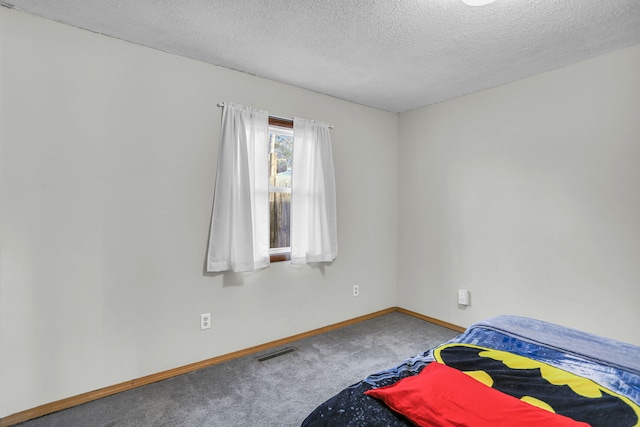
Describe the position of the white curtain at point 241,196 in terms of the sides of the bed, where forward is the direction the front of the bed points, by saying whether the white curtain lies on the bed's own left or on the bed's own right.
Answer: on the bed's own left

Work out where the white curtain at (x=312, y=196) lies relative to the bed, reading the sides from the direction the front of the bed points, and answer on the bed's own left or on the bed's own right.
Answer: on the bed's own left

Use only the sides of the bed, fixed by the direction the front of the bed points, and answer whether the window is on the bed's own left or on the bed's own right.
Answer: on the bed's own left
